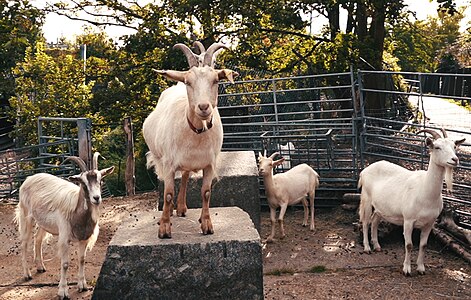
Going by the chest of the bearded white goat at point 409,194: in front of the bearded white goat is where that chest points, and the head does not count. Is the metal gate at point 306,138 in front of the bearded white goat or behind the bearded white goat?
behind

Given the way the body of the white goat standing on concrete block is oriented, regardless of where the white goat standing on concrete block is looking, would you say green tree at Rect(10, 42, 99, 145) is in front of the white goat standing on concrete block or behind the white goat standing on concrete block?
behind

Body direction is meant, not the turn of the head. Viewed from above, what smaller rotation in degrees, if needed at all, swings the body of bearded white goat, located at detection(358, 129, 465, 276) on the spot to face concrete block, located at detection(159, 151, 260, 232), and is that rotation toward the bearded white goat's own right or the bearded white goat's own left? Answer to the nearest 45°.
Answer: approximately 135° to the bearded white goat's own right

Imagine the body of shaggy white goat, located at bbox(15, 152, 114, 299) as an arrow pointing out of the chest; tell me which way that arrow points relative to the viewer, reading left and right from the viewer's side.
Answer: facing the viewer and to the right of the viewer

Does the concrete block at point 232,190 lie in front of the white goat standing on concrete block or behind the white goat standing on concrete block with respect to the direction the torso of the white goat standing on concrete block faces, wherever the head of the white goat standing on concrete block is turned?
behind

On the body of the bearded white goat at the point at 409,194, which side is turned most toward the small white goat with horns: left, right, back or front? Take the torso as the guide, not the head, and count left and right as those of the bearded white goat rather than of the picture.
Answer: back

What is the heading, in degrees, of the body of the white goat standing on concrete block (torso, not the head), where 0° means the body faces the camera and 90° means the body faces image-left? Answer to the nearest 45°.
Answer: approximately 0°
